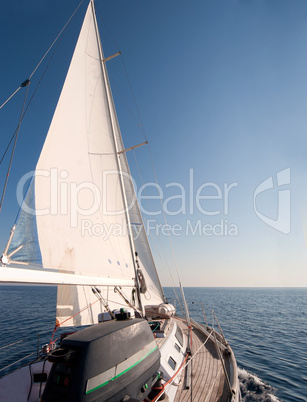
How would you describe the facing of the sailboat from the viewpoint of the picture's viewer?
facing away from the viewer
